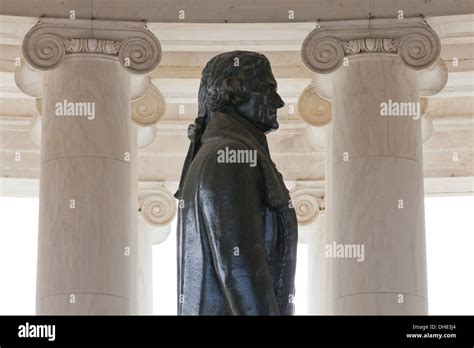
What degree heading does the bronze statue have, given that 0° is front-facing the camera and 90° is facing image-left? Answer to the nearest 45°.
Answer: approximately 270°

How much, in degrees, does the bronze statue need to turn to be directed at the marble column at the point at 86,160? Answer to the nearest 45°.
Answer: approximately 90° to its left

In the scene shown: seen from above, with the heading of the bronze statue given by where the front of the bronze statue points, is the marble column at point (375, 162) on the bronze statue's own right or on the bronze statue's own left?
on the bronze statue's own left
